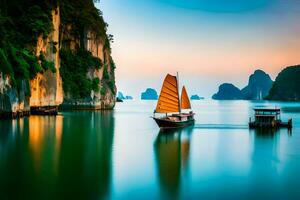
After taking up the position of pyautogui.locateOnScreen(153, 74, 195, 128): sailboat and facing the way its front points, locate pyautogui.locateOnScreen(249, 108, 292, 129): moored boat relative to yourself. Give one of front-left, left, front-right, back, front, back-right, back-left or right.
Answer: back-left

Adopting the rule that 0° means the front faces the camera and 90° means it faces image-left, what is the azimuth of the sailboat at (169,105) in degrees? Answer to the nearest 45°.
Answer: approximately 45°
